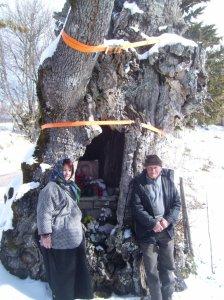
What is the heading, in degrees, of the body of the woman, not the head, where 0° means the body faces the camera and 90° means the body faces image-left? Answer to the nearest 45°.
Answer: approximately 315°

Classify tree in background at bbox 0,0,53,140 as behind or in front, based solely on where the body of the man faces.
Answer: behind

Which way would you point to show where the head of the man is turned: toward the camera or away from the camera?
toward the camera

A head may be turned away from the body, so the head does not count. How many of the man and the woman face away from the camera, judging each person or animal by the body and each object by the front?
0

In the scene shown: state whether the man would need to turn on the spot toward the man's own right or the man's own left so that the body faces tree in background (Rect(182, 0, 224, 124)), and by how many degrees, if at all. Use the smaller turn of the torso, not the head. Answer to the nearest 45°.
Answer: approximately 180°

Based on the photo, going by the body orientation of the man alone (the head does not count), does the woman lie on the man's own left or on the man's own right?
on the man's own right

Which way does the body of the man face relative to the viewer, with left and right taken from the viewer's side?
facing the viewer

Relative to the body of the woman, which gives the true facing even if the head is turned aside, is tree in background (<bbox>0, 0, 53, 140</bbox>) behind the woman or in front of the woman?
behind

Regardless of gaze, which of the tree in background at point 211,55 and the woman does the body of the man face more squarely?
the woman

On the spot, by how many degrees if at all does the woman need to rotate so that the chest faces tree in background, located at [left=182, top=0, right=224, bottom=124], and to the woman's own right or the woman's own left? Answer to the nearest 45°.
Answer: approximately 90° to the woman's own left

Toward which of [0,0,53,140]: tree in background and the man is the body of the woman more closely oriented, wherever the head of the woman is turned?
the man
